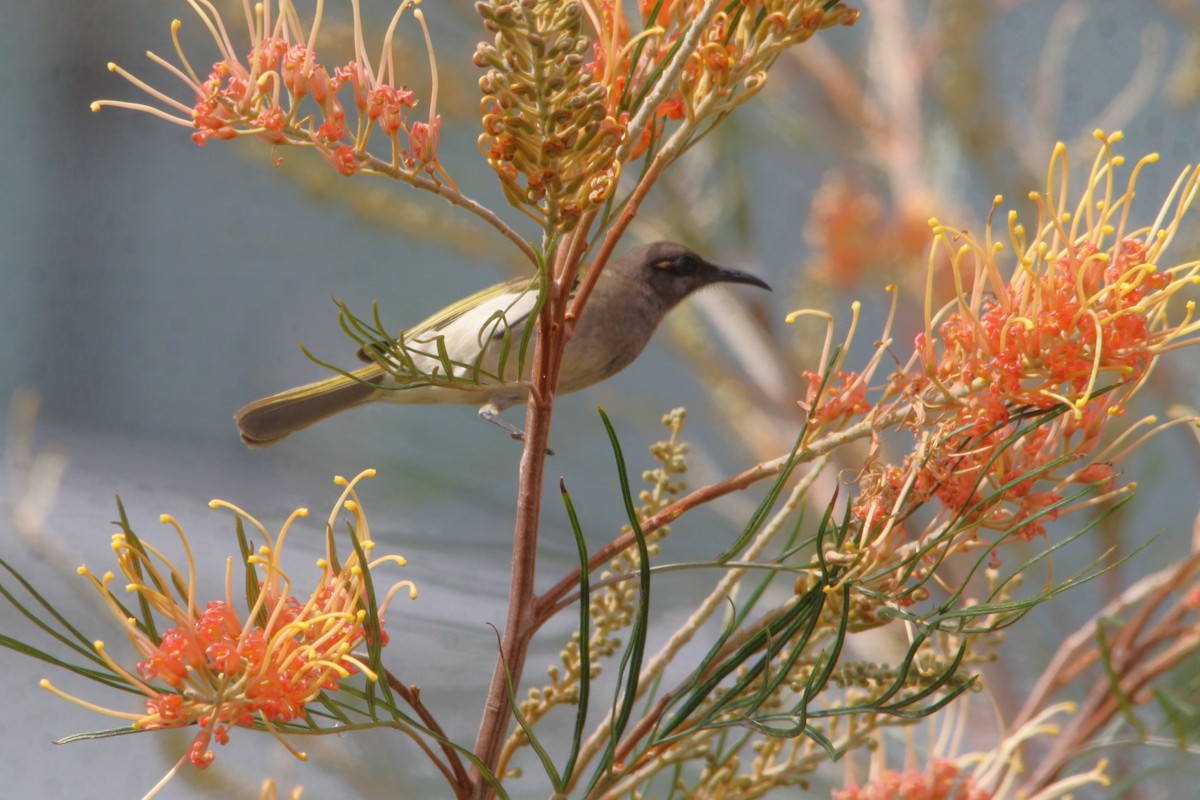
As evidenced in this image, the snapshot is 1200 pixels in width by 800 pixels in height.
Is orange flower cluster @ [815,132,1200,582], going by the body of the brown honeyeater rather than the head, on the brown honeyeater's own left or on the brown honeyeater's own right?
on the brown honeyeater's own right

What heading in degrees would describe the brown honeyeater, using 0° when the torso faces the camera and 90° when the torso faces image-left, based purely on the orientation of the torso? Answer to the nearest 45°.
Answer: approximately 270°

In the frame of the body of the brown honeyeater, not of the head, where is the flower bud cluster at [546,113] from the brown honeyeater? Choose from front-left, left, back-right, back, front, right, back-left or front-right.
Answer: right

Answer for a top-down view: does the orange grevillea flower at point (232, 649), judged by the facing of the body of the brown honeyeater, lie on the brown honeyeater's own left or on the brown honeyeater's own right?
on the brown honeyeater's own right
